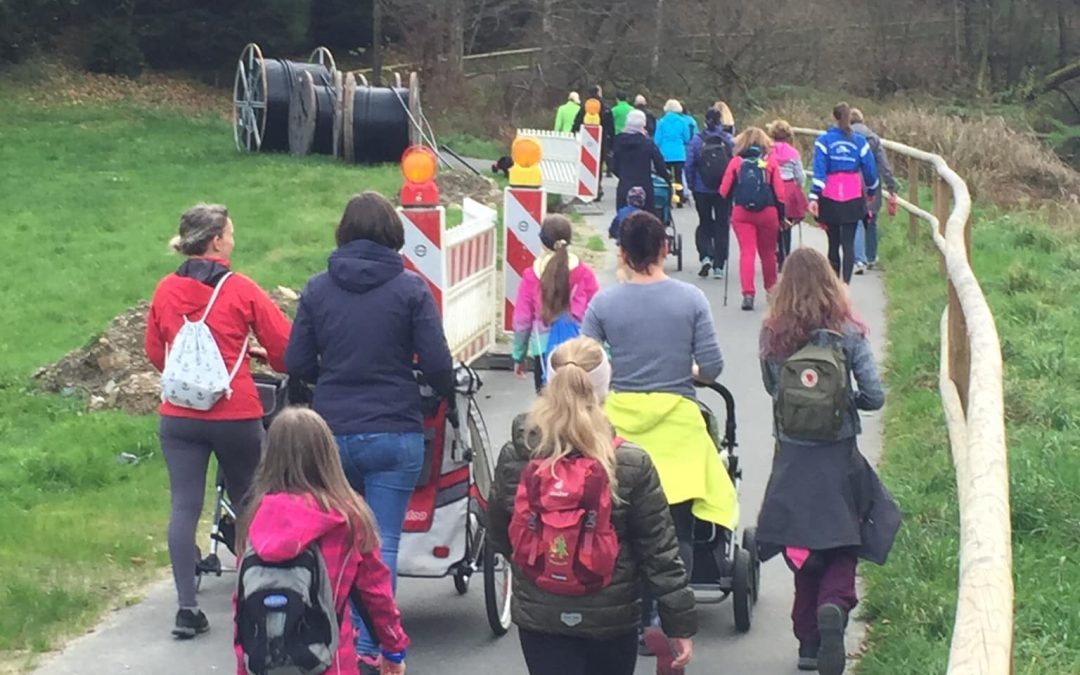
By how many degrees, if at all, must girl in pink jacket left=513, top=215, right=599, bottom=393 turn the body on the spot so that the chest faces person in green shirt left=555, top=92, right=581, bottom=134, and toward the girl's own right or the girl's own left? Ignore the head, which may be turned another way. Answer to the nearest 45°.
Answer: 0° — they already face them

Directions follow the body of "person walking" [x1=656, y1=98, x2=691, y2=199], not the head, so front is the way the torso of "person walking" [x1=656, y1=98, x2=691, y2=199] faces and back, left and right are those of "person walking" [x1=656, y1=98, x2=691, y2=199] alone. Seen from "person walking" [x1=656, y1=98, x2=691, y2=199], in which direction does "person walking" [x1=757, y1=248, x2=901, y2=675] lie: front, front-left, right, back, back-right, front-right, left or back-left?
back

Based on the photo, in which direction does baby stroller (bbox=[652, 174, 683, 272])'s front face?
away from the camera

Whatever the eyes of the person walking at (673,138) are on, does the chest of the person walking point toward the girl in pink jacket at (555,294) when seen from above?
no

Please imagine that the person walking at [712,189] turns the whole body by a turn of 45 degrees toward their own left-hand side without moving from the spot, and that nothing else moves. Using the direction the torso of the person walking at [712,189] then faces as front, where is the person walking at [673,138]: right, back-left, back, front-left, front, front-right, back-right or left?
front-right

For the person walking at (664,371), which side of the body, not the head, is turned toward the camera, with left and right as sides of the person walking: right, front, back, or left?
back

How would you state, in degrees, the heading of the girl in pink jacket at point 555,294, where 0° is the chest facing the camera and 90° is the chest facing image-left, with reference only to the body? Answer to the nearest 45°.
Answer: approximately 180°

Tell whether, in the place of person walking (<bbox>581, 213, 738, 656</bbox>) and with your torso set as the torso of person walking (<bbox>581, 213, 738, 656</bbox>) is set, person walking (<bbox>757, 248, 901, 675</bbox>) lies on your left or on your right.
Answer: on your right

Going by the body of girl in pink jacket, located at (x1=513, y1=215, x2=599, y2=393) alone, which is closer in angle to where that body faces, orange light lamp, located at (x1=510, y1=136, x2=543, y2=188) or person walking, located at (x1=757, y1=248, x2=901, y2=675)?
the orange light lamp

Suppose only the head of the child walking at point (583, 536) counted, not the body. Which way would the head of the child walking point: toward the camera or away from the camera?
away from the camera

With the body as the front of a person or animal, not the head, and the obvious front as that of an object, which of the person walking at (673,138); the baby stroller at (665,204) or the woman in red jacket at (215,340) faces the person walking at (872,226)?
the woman in red jacket

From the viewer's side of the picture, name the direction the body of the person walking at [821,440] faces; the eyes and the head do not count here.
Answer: away from the camera

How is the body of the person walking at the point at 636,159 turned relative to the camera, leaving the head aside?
away from the camera

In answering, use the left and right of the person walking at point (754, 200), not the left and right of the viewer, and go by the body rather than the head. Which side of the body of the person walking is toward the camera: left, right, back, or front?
back

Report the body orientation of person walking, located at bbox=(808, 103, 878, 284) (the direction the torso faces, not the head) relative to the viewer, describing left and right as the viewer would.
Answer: facing away from the viewer

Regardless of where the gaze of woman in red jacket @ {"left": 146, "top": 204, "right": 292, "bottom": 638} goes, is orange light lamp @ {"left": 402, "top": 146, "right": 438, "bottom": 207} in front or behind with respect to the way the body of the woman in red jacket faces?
in front

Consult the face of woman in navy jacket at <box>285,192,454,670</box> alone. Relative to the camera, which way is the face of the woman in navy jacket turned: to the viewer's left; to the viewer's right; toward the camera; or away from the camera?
away from the camera

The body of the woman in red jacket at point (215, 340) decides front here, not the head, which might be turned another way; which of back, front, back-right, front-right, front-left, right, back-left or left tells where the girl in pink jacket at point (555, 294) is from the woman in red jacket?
front

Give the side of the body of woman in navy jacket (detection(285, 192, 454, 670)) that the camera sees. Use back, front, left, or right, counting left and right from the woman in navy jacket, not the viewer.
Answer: back

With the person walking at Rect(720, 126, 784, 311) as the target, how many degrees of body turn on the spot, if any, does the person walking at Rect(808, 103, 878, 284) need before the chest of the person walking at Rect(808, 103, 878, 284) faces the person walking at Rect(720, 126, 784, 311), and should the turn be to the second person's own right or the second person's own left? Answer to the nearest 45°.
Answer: approximately 135° to the second person's own left

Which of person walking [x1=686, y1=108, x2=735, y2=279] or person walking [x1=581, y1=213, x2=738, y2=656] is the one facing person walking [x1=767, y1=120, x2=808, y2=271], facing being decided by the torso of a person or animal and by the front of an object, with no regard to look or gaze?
person walking [x1=581, y1=213, x2=738, y2=656]

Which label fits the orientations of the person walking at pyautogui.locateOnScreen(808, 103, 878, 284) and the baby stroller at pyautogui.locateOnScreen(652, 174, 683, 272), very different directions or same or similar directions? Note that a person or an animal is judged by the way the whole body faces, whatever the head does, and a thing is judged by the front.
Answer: same or similar directions

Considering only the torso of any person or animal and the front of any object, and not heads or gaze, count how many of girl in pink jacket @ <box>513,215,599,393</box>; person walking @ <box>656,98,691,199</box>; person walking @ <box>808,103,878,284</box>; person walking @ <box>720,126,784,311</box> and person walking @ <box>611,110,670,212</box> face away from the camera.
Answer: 5
